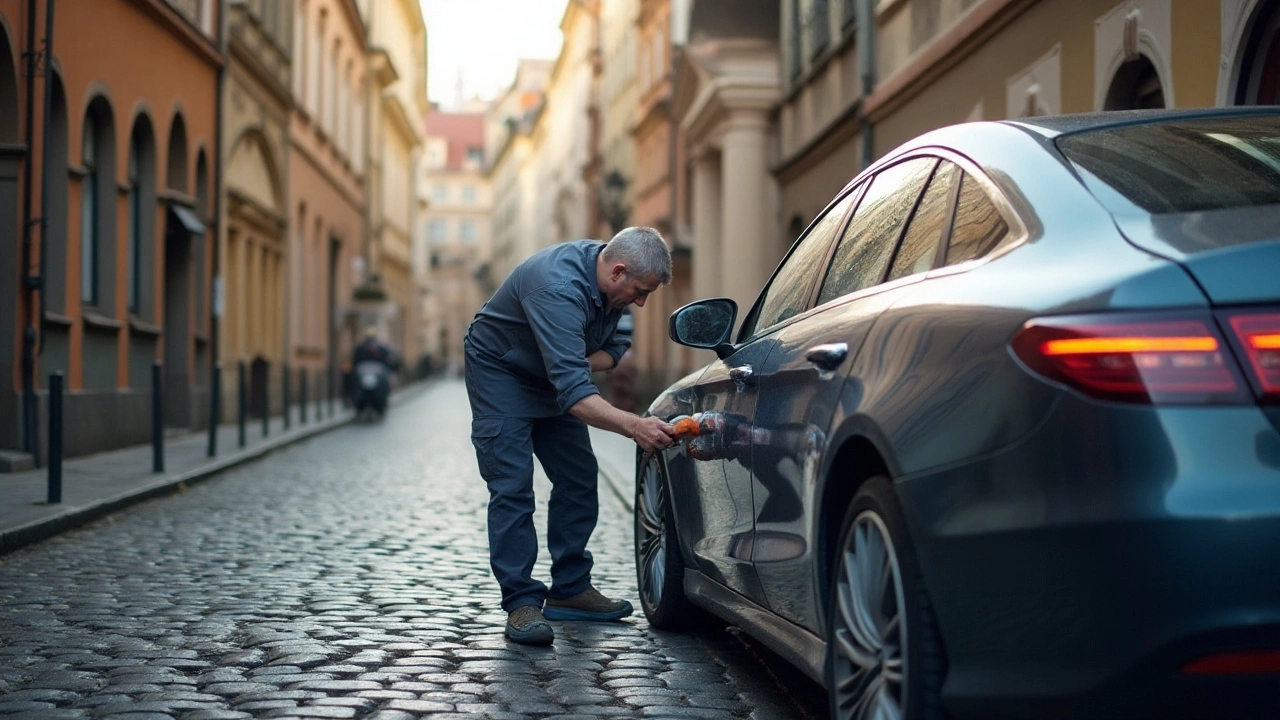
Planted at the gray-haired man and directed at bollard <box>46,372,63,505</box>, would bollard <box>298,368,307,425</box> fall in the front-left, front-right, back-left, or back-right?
front-right

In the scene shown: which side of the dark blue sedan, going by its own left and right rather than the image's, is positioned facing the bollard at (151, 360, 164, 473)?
front

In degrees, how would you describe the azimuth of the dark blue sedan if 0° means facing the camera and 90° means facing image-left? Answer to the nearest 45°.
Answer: approximately 135°

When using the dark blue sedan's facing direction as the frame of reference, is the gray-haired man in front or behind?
in front

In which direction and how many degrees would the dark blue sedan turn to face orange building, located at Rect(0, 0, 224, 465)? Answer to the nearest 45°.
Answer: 0° — it already faces it

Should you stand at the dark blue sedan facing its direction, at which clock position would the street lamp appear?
The street lamp is roughly at 1 o'clock from the dark blue sedan.

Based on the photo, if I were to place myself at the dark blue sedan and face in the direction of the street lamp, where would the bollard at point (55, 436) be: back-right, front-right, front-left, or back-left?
front-left

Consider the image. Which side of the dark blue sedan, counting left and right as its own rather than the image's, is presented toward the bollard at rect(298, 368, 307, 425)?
front

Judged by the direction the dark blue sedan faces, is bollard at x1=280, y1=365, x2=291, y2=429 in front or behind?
in front
